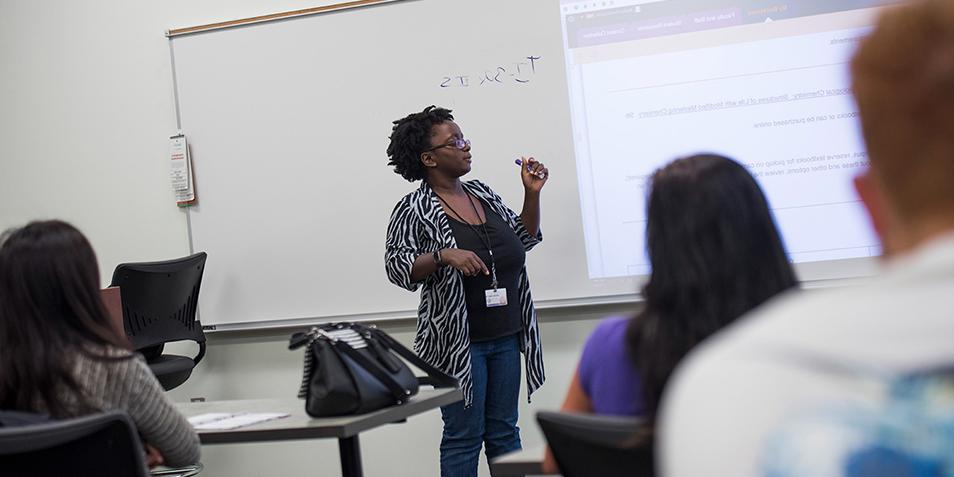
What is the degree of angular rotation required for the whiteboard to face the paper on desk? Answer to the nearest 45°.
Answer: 0° — it already faces it

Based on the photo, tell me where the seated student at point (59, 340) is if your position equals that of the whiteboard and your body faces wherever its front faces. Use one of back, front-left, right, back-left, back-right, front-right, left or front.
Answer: front

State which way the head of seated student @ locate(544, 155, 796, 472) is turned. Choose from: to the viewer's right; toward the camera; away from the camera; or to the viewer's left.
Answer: away from the camera

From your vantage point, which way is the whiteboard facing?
toward the camera

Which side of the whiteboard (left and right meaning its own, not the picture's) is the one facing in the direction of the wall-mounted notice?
right

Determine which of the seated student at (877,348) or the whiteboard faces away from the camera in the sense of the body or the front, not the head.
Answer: the seated student

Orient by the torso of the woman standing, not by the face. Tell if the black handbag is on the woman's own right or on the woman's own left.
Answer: on the woman's own right

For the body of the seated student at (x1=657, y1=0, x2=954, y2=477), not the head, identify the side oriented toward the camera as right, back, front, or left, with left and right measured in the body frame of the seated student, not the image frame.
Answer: back

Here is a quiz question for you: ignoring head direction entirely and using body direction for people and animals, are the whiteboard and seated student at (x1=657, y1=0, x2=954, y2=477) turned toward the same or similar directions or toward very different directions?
very different directions

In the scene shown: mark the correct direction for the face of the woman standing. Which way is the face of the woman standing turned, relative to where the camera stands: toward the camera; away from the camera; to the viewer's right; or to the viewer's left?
to the viewer's right

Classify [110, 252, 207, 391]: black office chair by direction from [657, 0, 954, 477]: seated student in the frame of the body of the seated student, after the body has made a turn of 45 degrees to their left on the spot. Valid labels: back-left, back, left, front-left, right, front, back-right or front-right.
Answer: front

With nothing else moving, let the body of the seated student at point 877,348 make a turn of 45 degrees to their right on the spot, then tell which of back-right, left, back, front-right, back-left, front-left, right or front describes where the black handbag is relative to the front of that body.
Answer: left

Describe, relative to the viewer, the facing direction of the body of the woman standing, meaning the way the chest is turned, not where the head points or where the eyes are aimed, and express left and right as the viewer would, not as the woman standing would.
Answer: facing the viewer and to the right of the viewer

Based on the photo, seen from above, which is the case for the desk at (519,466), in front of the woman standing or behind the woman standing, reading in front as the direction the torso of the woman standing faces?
in front

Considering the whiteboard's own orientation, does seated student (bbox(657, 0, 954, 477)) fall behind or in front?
in front
